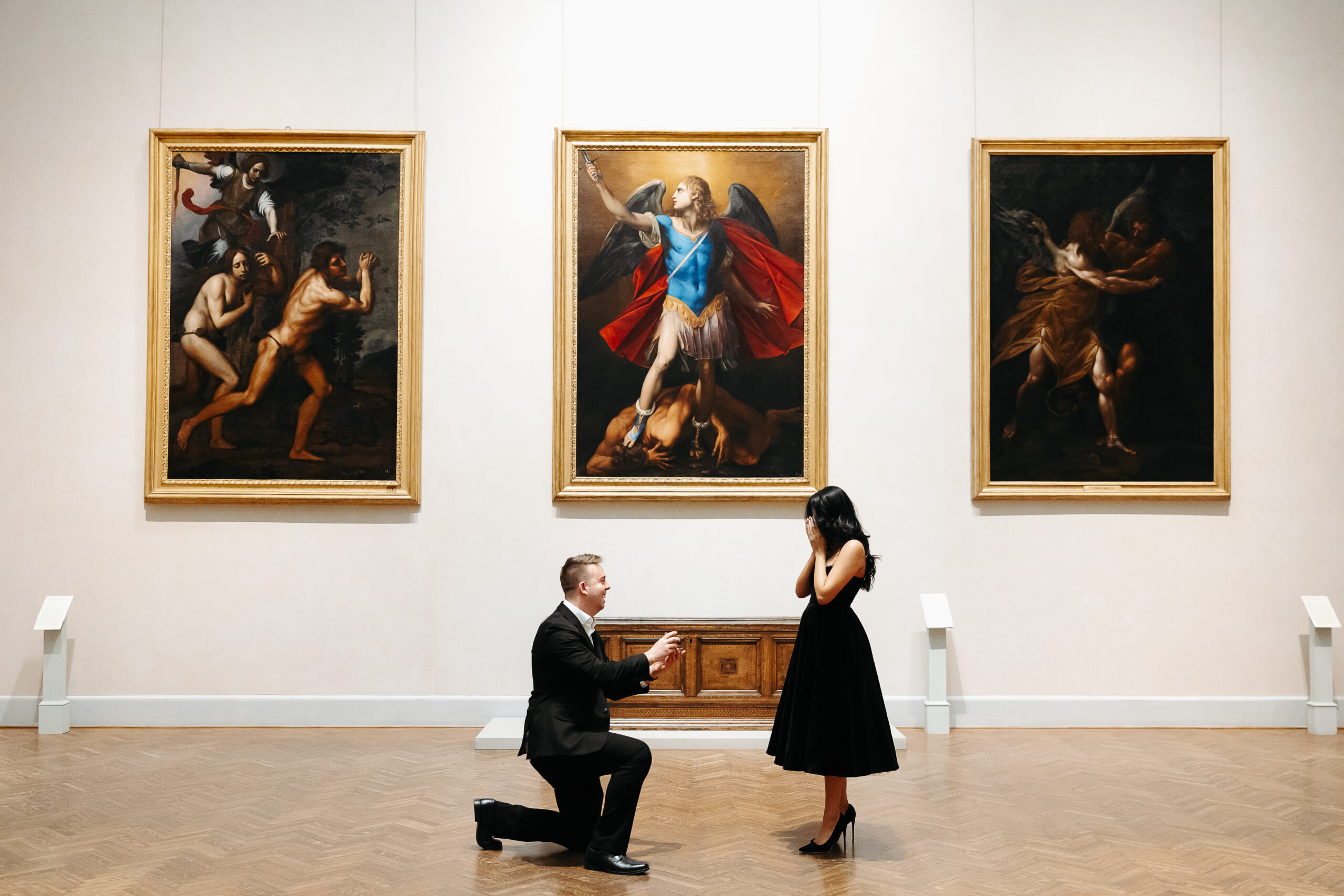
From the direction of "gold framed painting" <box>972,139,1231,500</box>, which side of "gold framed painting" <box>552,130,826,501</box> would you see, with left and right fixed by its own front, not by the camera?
left

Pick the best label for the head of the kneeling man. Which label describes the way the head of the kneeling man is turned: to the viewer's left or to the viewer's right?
to the viewer's right

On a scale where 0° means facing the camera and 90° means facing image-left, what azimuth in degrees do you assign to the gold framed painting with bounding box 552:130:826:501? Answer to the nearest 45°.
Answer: approximately 0°

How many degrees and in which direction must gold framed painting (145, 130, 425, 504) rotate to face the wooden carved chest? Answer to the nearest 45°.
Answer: approximately 45° to its left

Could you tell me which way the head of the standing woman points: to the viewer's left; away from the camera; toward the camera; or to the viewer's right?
to the viewer's left

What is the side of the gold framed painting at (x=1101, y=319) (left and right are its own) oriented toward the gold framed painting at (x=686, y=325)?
right

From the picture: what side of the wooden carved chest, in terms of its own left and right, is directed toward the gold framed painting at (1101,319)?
left

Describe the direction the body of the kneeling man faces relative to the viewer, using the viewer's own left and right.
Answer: facing to the right of the viewer

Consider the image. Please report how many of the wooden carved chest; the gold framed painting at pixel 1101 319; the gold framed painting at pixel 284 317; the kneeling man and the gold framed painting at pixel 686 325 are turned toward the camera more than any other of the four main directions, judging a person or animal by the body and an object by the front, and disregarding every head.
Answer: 4

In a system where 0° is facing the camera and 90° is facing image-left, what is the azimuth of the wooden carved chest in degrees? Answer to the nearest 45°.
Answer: approximately 0°

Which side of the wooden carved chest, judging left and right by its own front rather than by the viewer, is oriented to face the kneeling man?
front

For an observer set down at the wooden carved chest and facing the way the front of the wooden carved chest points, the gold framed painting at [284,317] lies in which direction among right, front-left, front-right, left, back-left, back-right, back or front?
right
